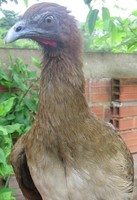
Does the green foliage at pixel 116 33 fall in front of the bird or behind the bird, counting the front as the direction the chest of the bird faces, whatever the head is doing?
behind

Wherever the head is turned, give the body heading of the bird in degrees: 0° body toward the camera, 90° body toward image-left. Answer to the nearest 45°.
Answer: approximately 45°
